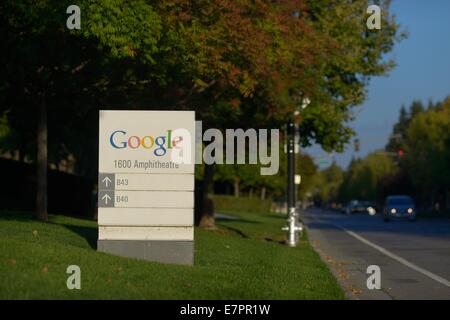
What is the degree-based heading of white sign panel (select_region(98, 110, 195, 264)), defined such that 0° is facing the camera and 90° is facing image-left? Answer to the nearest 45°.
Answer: approximately 0°

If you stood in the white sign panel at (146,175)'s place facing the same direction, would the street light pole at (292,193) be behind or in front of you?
behind
